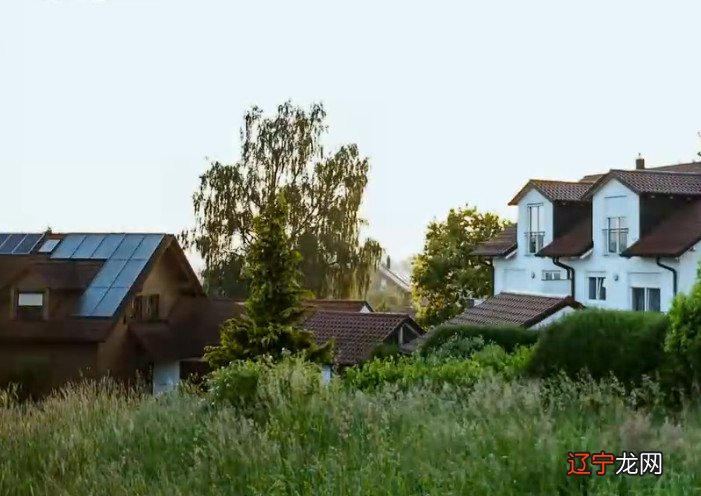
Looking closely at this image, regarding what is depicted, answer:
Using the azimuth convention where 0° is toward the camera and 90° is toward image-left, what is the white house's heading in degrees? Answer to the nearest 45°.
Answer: approximately 45°

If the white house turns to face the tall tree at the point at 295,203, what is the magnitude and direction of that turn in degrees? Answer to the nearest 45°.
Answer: approximately 90° to its right

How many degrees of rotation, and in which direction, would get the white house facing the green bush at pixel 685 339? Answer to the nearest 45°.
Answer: approximately 45° to its left

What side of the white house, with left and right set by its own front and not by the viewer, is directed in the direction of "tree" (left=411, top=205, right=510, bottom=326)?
right

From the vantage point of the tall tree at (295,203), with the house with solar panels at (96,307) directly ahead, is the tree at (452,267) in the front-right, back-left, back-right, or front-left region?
back-left

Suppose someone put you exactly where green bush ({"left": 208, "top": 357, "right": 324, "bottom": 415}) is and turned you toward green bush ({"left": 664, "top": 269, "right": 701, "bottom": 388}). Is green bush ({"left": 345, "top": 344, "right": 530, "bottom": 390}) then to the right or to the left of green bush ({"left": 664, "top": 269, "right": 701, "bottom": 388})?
left

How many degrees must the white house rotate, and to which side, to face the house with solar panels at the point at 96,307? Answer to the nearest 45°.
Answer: approximately 45° to its right
